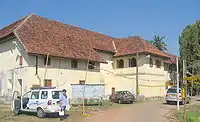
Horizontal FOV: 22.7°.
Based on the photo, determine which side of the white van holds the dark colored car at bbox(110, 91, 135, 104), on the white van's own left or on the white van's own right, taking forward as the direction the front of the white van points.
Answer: on the white van's own right

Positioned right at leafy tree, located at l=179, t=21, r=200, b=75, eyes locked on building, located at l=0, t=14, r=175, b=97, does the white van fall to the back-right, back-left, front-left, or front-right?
front-left

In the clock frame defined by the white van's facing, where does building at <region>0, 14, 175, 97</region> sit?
The building is roughly at 2 o'clock from the white van.

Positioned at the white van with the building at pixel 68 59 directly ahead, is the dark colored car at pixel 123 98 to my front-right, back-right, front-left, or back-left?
front-right

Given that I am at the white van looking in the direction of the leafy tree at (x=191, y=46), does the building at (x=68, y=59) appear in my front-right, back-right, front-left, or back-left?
front-left
